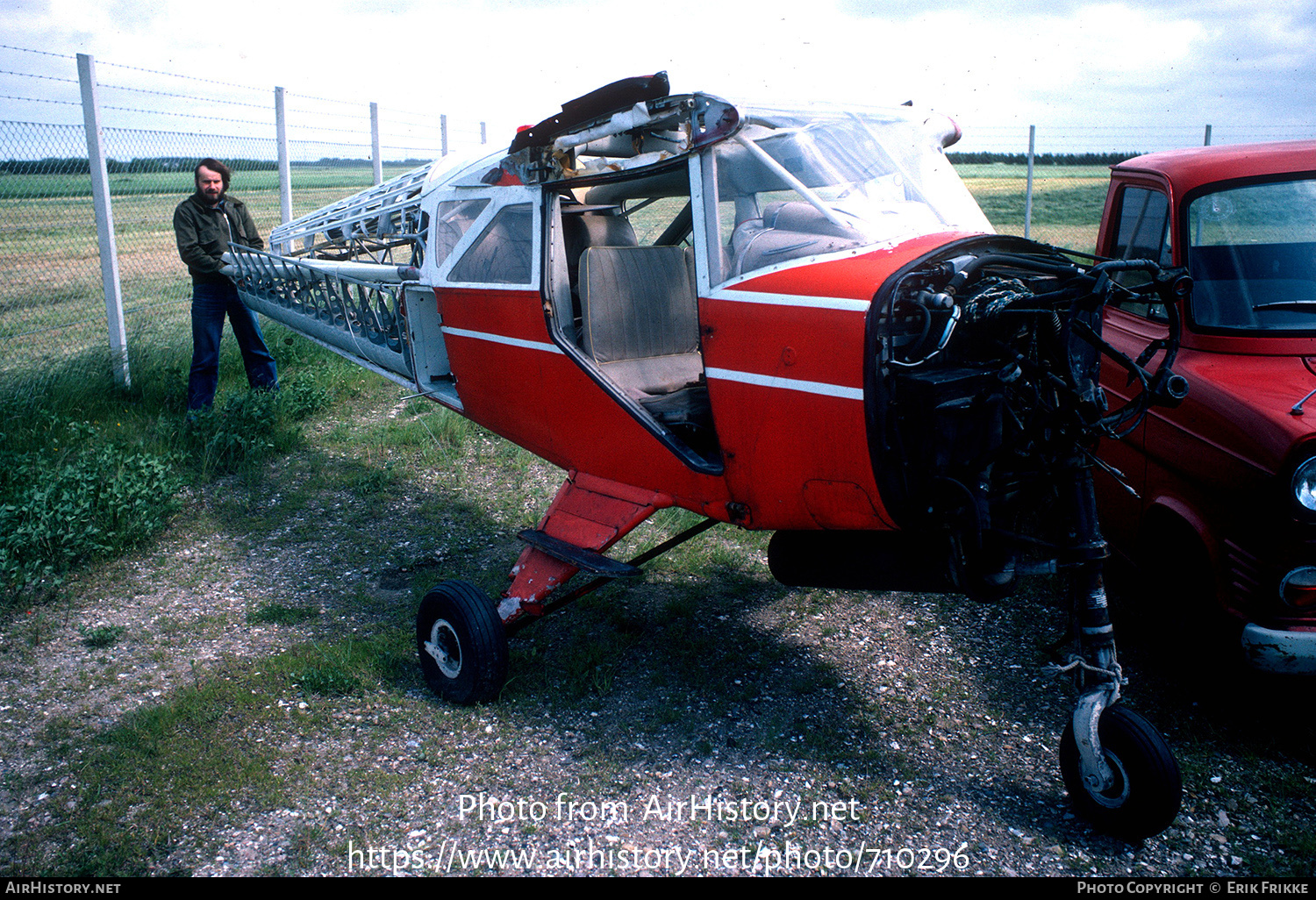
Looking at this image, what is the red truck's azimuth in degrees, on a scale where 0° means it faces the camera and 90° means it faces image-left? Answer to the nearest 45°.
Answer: approximately 315°

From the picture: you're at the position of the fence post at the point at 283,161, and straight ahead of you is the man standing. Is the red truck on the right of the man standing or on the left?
left

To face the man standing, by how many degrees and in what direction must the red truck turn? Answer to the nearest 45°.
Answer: approximately 135° to its right

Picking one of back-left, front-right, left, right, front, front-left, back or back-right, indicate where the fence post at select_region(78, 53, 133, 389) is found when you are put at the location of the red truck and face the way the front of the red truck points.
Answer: back-right
